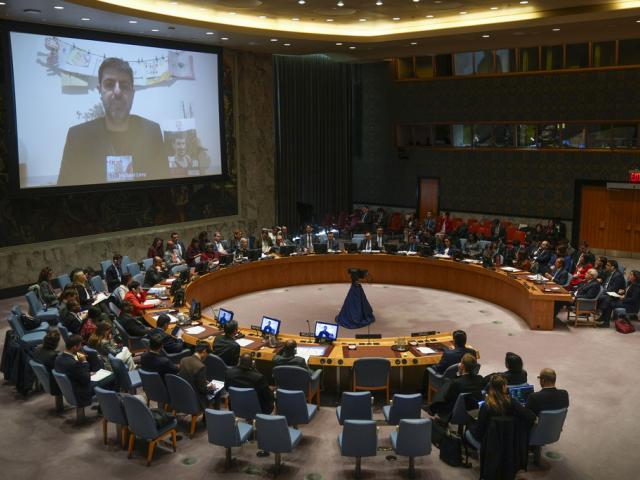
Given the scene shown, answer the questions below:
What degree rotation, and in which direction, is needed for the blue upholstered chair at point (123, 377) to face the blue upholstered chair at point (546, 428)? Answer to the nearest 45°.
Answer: approximately 90° to its right

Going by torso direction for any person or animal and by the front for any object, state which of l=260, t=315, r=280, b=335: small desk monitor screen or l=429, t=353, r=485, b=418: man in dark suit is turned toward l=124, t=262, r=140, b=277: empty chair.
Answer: the man in dark suit

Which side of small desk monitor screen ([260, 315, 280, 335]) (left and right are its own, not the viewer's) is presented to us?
front

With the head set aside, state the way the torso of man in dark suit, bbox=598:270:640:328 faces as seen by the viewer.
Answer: to the viewer's left

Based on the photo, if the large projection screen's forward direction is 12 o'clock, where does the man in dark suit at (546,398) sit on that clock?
The man in dark suit is roughly at 1 o'clock from the large projection screen.

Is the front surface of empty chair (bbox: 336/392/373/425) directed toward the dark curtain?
yes

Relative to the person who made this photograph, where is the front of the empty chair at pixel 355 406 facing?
facing away from the viewer

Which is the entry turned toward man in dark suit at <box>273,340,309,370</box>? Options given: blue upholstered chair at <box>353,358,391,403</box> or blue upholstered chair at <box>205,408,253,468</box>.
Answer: blue upholstered chair at <box>205,408,253,468</box>

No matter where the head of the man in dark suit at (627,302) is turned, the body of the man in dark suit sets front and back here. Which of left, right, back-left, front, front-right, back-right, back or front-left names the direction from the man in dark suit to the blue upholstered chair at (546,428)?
left

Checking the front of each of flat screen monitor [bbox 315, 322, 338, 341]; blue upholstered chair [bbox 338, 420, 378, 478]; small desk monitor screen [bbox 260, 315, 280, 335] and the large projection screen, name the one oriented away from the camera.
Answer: the blue upholstered chair

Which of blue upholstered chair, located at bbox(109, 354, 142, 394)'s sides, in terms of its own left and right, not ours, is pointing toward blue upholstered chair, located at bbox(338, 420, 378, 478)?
right

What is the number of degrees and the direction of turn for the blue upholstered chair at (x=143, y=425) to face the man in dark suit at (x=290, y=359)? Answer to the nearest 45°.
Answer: approximately 45° to its right

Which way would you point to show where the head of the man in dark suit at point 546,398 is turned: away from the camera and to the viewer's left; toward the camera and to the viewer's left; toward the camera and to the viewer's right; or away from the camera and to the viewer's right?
away from the camera and to the viewer's left

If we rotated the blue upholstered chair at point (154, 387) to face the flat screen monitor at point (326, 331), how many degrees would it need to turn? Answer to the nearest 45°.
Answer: approximately 45° to its right

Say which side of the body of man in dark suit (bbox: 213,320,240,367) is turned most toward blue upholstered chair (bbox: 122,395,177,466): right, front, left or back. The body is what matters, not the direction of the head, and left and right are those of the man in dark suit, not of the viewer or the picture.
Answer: back

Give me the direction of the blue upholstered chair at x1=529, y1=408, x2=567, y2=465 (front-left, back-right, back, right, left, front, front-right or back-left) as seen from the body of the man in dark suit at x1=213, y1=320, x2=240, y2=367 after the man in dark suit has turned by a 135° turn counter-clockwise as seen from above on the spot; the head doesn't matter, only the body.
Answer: back-left

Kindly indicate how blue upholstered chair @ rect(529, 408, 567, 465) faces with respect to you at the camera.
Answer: facing away from the viewer and to the left of the viewer

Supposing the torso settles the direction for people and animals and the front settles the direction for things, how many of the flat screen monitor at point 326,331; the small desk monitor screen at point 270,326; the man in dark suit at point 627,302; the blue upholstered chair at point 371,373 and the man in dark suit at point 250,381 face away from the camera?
2

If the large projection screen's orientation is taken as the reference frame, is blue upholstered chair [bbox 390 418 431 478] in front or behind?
in front
